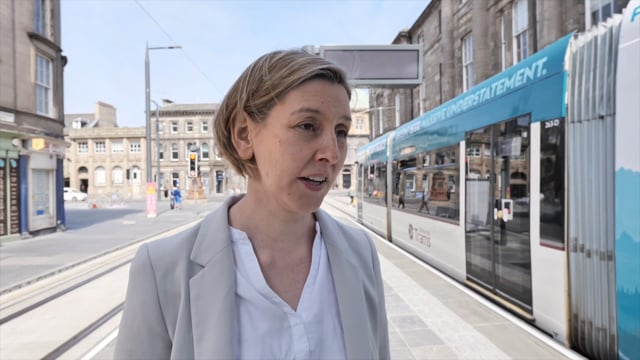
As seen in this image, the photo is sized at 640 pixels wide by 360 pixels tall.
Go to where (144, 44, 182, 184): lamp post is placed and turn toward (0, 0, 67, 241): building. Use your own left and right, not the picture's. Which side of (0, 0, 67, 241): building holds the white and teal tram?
left

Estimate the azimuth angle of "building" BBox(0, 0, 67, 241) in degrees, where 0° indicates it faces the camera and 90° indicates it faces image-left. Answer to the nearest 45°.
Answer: approximately 315°

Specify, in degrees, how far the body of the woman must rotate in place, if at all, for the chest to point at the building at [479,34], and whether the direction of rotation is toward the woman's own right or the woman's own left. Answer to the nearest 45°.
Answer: approximately 90° to the woman's own left

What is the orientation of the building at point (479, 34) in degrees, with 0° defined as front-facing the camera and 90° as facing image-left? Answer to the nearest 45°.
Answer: approximately 45°

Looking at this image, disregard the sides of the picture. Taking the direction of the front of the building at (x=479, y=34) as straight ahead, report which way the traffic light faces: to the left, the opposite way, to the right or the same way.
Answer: to the left

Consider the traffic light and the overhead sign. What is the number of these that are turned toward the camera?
2

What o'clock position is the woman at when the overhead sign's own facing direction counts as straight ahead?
The woman is roughly at 12 o'clock from the overhead sign.

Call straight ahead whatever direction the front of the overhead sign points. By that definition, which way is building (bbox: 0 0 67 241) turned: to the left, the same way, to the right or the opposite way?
to the left

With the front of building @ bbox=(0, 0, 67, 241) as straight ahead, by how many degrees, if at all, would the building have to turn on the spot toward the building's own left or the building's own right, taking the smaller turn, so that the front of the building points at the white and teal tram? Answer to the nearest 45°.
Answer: approximately 45° to the building's own right

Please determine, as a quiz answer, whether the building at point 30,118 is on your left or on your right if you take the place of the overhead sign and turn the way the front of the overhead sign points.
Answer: on your right

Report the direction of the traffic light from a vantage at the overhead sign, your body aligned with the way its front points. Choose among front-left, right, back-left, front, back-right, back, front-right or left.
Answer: back-right
